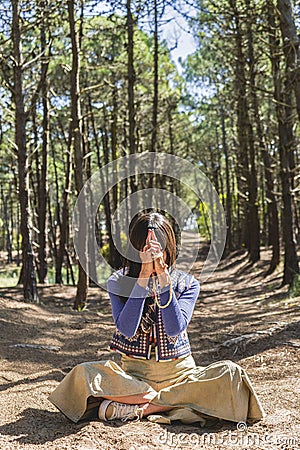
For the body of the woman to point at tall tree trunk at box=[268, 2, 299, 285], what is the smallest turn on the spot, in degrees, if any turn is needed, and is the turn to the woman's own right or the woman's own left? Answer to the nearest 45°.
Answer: approximately 180°

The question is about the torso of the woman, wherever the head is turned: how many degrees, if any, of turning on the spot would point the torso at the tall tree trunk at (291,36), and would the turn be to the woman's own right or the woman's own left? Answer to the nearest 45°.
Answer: approximately 135° to the woman's own left

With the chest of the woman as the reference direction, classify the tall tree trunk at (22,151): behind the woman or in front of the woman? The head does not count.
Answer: behind

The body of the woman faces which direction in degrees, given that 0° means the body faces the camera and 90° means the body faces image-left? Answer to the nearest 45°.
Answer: approximately 0°
